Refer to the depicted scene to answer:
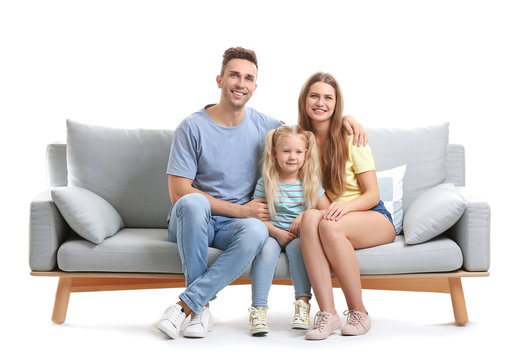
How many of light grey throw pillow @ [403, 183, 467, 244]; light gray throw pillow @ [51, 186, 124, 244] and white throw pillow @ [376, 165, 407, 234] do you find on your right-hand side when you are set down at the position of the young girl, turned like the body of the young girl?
1

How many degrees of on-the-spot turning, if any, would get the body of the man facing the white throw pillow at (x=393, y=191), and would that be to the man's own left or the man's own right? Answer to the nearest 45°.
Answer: approximately 90° to the man's own left

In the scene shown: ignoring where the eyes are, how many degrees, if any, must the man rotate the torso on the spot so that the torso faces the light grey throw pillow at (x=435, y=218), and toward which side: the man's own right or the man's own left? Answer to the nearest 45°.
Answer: approximately 90° to the man's own left

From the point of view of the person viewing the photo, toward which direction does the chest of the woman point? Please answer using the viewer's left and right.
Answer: facing the viewer and to the left of the viewer

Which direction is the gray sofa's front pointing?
toward the camera

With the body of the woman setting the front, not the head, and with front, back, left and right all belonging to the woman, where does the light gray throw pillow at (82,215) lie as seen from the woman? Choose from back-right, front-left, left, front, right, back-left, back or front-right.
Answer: front-right

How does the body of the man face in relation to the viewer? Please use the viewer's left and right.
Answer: facing the viewer

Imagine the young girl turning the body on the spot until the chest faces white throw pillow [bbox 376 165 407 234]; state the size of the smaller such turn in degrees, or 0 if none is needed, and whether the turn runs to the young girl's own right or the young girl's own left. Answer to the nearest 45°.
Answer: approximately 135° to the young girl's own left

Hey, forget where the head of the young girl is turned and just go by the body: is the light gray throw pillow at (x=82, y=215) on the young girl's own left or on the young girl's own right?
on the young girl's own right

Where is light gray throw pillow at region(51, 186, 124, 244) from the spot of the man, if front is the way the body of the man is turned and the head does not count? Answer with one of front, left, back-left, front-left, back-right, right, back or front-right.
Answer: right

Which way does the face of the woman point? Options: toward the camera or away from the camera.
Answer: toward the camera

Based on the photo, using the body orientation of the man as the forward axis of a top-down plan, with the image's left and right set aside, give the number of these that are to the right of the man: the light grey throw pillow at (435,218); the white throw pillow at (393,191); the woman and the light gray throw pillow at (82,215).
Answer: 1

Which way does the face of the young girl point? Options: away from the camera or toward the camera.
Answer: toward the camera

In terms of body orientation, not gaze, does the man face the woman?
no
